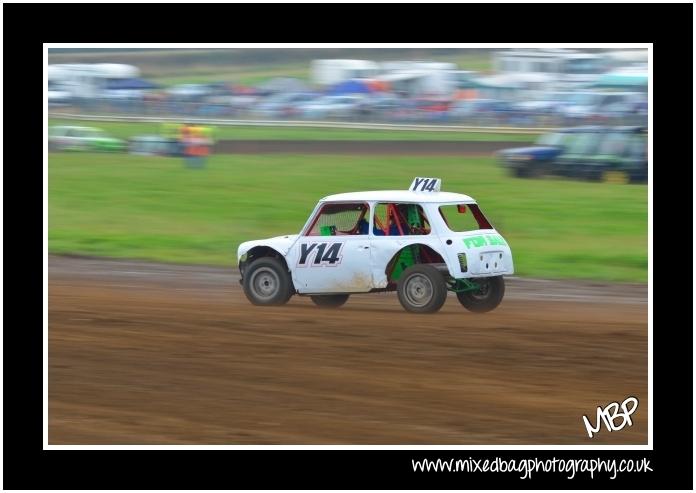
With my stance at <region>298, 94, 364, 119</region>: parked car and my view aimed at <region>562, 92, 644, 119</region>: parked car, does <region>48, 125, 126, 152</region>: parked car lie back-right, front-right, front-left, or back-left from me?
back-right

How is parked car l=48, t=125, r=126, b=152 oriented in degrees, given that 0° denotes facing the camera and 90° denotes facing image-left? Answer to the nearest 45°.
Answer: approximately 270°

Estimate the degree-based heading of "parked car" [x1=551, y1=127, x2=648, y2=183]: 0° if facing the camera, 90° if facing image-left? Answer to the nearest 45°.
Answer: approximately 90°

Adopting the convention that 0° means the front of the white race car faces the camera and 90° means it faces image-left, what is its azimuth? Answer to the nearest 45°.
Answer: approximately 135°

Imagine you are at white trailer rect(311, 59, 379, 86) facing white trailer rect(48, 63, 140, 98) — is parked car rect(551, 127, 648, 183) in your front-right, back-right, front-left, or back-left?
back-left

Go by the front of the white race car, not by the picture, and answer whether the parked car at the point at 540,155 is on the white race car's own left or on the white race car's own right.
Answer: on the white race car's own right
